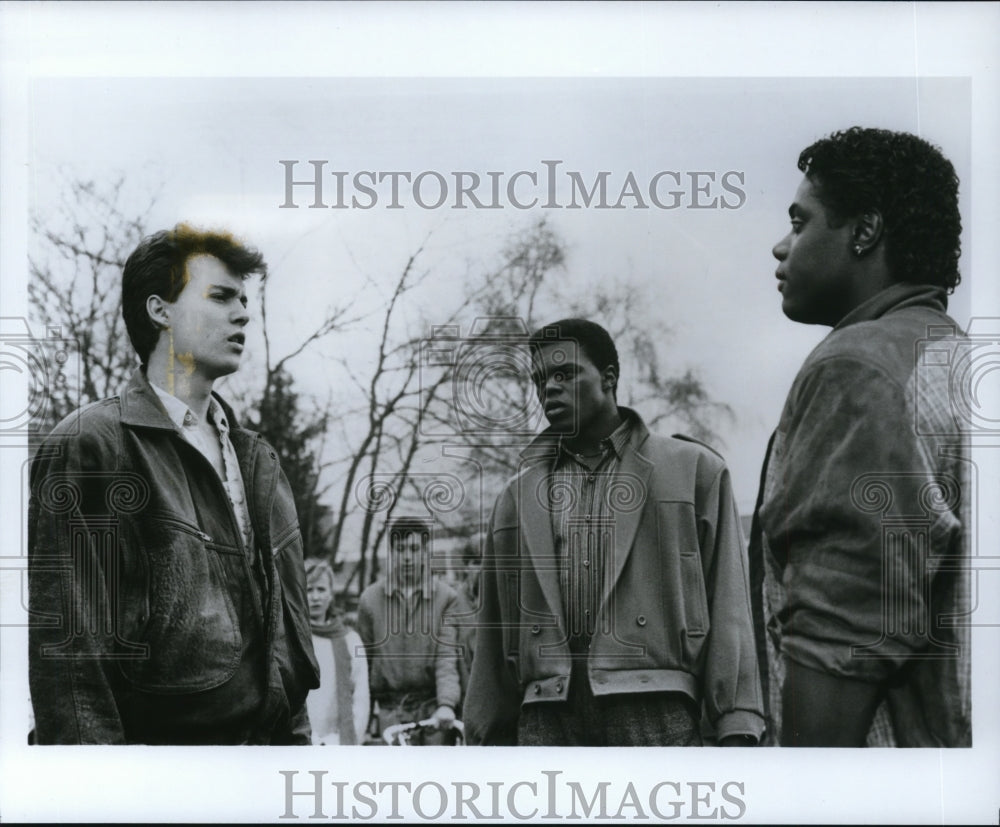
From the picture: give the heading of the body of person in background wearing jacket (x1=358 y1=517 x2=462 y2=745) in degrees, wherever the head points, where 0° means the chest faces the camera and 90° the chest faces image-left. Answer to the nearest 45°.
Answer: approximately 0°
